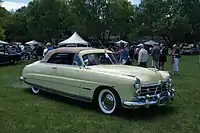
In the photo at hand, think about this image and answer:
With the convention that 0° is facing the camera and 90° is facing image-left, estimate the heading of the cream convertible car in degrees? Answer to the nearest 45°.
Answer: approximately 315°

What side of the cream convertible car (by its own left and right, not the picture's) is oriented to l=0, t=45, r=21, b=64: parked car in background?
back
